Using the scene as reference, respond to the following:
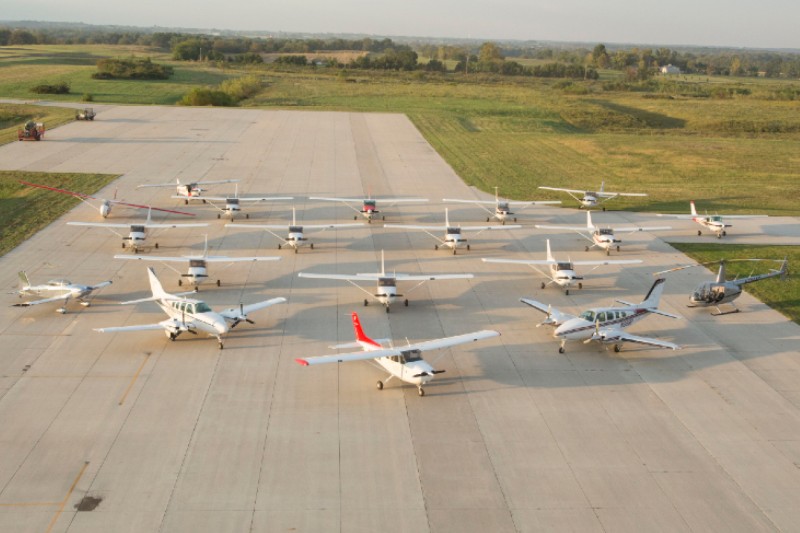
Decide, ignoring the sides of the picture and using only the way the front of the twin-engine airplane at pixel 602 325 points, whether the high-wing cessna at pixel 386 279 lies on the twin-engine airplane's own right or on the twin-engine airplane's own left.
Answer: on the twin-engine airplane's own right

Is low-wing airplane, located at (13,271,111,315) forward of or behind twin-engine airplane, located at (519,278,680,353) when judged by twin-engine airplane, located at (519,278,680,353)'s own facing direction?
forward

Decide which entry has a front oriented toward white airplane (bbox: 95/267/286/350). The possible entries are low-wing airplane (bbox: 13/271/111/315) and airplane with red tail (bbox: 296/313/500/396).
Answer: low-wing airplane (bbox: 13/271/111/315)

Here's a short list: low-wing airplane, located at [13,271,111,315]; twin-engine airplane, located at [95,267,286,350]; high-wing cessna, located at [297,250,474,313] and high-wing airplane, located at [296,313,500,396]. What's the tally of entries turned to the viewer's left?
0

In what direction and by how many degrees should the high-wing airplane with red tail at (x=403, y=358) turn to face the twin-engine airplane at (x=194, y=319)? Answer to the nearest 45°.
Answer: approximately 180°

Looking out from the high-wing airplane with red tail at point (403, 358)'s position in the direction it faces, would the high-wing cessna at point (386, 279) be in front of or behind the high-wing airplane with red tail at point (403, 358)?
behind

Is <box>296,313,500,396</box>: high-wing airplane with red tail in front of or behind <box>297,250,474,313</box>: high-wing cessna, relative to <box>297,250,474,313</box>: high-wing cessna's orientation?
in front

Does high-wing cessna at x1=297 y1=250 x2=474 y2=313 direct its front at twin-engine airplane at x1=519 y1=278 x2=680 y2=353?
no

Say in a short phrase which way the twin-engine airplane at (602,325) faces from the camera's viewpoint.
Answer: facing the viewer and to the left of the viewer

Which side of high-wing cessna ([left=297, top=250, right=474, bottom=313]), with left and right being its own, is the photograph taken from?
front

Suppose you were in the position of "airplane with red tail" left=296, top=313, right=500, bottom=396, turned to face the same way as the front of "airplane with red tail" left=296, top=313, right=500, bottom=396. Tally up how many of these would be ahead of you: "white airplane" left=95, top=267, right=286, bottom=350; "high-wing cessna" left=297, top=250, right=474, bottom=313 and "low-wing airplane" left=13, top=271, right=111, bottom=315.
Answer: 0

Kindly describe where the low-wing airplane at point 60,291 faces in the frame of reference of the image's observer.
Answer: facing the viewer and to the right of the viewer

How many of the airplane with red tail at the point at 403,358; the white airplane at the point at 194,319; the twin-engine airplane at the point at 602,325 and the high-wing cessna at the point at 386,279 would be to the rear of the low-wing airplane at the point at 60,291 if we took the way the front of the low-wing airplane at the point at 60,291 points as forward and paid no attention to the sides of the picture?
0

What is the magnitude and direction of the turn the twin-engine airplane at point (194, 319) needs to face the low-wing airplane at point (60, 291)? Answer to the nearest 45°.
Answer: approximately 180°

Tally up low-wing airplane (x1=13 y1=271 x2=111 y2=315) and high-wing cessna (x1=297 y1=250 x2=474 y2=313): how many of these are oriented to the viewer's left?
0
